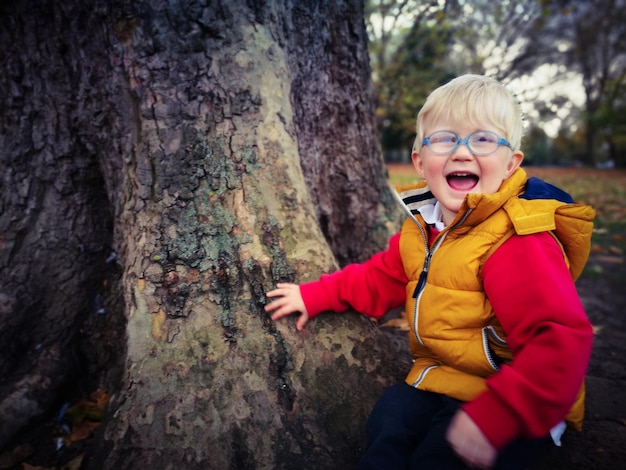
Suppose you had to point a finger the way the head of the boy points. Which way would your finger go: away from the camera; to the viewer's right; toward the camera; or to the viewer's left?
toward the camera

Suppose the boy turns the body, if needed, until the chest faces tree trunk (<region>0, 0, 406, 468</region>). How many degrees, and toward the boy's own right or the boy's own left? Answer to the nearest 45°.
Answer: approximately 45° to the boy's own right

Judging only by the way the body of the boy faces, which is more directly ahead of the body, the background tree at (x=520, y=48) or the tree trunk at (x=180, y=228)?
the tree trunk

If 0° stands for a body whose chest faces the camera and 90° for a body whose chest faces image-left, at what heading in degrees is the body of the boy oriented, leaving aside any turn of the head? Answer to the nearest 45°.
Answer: approximately 45°

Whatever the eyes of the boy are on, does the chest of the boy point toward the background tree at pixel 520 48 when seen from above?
no
